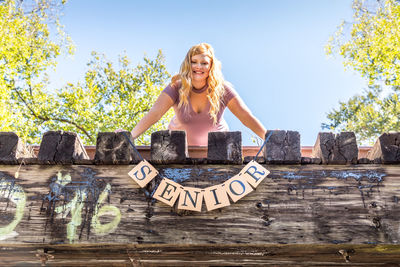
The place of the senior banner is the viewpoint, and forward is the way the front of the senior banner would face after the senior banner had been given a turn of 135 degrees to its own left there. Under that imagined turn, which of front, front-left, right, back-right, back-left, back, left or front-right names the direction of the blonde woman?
front-left

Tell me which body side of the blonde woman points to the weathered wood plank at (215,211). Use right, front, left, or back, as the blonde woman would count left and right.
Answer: front

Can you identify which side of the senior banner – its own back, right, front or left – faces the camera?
front

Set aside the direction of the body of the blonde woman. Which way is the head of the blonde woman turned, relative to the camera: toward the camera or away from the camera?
toward the camera

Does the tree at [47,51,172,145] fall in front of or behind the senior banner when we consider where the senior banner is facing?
behind

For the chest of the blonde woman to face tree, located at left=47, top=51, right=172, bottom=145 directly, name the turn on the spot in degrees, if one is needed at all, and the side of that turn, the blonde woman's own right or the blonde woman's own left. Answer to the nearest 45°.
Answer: approximately 180°
